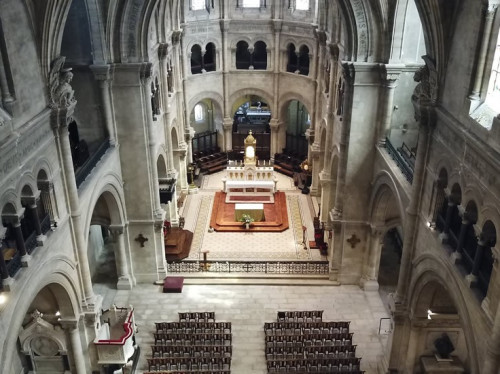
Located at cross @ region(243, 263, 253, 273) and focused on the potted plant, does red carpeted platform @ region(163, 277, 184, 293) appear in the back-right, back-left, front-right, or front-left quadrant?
back-left

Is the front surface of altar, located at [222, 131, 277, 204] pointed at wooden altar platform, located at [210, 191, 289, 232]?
yes

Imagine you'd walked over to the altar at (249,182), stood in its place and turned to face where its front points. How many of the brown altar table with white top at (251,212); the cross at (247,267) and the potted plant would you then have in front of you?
3

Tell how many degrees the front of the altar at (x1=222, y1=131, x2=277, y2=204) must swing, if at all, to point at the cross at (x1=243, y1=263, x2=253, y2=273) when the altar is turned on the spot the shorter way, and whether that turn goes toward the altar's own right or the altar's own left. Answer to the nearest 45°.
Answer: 0° — it already faces it

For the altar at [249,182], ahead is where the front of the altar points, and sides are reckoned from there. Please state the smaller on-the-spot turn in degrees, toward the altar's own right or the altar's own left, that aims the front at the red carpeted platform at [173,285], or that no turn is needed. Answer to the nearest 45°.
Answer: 0° — it already faces it

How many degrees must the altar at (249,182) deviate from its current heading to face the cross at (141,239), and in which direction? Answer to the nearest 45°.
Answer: approximately 45° to its right

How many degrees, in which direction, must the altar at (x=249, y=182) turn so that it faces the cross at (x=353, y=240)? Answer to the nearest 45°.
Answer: approximately 45° to its left

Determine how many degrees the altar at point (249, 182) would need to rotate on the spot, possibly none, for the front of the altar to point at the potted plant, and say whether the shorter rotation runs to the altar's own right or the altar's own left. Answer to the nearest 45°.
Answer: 0° — it already faces it

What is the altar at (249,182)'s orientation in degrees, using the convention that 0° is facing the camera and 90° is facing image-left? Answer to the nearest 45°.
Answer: approximately 0°

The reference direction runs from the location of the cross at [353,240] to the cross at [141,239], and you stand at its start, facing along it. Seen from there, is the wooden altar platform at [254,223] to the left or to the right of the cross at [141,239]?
right

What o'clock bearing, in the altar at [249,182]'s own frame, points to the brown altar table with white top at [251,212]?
The brown altar table with white top is roughly at 12 o'clock from the altar.
